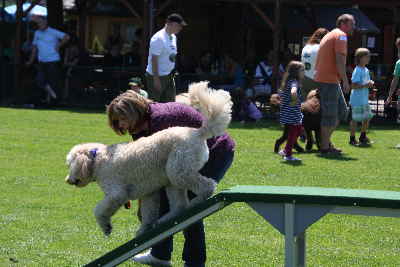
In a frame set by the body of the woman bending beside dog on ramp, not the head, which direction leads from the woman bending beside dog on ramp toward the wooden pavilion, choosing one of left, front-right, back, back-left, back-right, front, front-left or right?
right

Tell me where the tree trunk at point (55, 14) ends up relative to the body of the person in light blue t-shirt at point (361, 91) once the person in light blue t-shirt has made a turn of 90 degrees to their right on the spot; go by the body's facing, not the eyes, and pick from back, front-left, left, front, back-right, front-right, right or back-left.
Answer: right

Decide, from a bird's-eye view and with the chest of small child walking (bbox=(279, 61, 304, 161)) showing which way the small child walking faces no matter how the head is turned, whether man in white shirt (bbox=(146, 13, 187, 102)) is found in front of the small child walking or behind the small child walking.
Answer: behind

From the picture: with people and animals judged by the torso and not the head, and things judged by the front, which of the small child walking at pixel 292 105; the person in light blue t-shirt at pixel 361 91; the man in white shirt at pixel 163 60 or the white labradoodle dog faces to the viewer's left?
the white labradoodle dog

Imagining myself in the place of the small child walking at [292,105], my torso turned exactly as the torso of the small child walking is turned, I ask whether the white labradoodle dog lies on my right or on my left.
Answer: on my right

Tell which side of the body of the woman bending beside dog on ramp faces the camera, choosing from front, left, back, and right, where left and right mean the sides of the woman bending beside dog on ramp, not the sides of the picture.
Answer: left

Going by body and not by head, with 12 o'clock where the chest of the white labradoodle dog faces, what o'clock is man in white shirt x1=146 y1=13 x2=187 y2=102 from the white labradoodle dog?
The man in white shirt is roughly at 3 o'clock from the white labradoodle dog.

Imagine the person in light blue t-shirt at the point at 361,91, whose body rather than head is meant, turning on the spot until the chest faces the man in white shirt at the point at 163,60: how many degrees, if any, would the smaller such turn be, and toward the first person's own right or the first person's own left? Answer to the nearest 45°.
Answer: approximately 135° to the first person's own right

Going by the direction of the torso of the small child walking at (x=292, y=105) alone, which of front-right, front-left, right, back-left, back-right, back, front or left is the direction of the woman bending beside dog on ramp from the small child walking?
right

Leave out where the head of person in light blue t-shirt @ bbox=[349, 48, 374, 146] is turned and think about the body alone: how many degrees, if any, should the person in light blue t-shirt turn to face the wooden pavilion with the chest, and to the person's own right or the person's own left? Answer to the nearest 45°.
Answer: approximately 135° to the person's own left

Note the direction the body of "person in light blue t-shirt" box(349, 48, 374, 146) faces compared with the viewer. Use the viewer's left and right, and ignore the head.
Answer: facing the viewer and to the right of the viewer

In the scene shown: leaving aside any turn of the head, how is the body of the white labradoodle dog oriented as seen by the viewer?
to the viewer's left

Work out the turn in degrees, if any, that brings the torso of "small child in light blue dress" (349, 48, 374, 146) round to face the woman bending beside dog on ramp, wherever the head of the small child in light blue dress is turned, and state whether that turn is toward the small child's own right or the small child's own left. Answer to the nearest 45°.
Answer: approximately 45° to the small child's own right

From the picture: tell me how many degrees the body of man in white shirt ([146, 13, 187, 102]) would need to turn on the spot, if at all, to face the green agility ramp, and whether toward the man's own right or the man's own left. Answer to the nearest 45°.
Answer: approximately 45° to the man's own right

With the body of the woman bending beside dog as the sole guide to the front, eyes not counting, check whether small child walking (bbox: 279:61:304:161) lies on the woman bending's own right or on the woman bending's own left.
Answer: on the woman bending's own right
